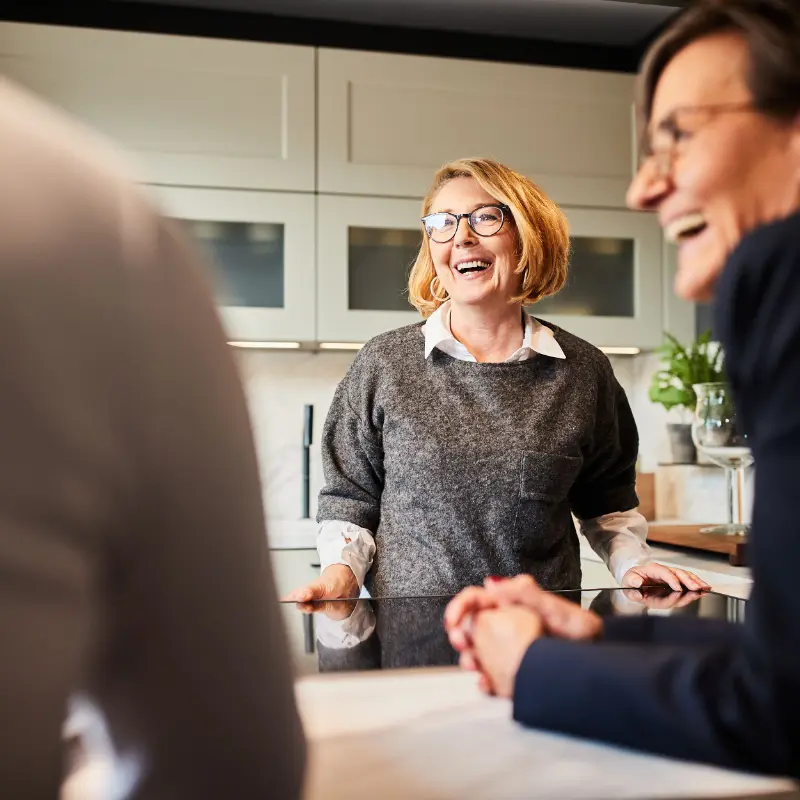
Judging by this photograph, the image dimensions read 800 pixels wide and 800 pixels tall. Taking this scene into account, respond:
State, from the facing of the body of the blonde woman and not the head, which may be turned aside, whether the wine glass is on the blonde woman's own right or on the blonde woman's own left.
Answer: on the blonde woman's own left

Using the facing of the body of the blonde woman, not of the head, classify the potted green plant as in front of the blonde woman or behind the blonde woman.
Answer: behind

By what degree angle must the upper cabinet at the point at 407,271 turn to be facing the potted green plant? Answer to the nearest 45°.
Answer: approximately 90° to its left

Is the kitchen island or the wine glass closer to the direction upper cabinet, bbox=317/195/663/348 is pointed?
the kitchen island

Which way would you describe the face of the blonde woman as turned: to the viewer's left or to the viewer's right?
to the viewer's right

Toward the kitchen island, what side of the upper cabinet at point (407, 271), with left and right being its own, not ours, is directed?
front

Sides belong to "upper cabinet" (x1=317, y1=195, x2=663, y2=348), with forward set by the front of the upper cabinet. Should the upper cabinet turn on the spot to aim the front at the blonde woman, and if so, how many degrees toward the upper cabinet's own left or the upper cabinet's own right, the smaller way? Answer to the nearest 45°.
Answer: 0° — it already faces them

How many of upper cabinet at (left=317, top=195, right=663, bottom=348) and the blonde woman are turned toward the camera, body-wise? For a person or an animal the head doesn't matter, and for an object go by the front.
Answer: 2

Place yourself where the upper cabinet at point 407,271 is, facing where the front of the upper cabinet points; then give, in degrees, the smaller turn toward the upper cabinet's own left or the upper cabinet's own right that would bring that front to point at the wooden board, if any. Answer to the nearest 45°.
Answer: approximately 45° to the upper cabinet's own left

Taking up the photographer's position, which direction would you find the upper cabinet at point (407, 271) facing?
facing the viewer

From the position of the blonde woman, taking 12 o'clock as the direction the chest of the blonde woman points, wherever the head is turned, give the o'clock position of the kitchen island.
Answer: The kitchen island is roughly at 12 o'clock from the blonde woman.

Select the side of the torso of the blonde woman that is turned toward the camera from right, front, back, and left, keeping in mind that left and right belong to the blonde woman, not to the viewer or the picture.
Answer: front

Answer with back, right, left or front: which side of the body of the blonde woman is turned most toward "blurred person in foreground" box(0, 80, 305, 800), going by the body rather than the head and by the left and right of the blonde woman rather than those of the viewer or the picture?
front

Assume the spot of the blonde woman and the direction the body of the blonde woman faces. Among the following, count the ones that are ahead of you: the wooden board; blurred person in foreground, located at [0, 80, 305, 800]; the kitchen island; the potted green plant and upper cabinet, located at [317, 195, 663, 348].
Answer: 2
